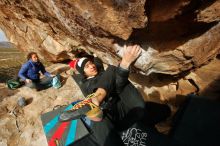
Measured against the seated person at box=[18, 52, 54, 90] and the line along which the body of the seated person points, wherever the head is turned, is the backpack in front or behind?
behind

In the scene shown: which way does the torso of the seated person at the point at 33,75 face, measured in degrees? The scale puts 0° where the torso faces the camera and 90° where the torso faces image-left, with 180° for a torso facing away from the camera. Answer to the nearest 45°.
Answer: approximately 315°

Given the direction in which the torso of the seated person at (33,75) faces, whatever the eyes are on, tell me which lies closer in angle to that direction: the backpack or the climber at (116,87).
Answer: the climber

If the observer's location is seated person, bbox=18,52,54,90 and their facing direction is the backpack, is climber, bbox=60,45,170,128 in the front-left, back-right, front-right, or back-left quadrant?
back-left

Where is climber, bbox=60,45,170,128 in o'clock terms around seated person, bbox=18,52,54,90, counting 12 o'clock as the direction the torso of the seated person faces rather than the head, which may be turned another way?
The climber is roughly at 1 o'clock from the seated person.
